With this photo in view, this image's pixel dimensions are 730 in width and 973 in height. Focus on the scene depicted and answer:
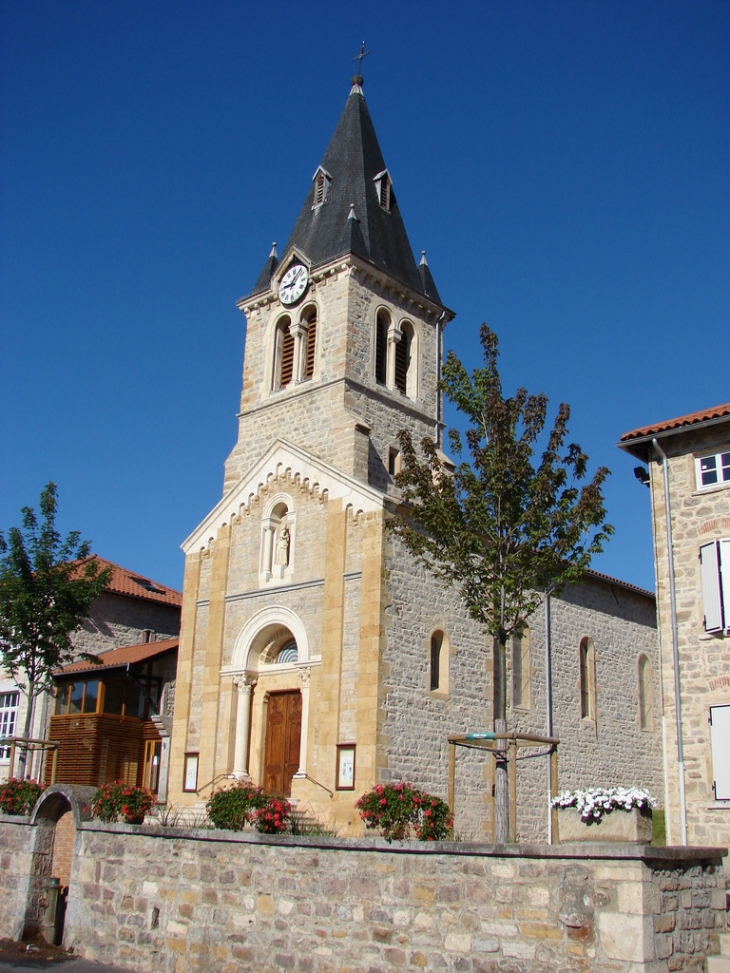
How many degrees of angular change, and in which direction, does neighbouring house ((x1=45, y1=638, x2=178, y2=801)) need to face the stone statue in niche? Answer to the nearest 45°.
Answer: approximately 90° to its left

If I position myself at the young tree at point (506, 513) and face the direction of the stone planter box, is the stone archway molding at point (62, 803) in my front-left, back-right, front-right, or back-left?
back-right

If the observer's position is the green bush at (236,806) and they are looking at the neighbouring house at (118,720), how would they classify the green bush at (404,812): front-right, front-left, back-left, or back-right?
back-right

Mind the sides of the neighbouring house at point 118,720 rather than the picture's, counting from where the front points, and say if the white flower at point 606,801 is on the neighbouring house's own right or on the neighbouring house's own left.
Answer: on the neighbouring house's own left

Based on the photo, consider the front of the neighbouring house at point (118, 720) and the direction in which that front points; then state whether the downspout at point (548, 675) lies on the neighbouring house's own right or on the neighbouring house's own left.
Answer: on the neighbouring house's own left

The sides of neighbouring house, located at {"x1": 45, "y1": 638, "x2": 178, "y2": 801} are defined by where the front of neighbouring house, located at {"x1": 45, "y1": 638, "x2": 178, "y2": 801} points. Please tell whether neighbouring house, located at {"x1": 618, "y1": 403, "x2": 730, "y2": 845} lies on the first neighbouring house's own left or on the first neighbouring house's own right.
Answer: on the first neighbouring house's own left

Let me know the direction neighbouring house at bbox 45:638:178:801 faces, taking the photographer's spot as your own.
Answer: facing the viewer and to the left of the viewer

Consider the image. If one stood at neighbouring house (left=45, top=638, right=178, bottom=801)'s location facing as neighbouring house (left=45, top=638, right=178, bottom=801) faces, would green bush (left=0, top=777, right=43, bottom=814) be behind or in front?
in front

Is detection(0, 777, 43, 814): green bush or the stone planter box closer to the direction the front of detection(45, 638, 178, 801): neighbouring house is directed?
the green bush
